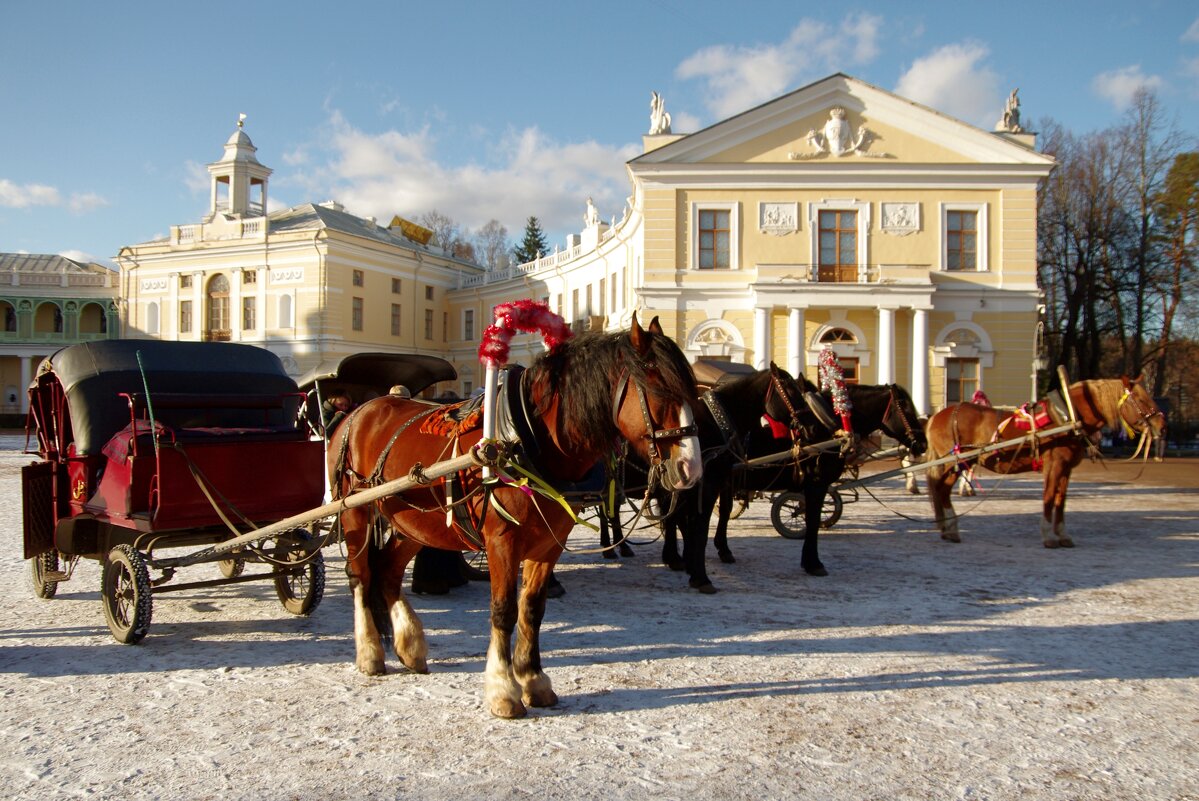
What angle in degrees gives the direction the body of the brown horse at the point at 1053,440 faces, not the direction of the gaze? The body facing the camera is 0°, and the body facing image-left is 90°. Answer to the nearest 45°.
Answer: approximately 270°

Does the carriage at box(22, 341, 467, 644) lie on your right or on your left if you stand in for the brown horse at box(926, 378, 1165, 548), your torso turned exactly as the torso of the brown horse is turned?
on your right

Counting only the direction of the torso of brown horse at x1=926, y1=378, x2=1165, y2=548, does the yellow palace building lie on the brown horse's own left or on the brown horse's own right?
on the brown horse's own left

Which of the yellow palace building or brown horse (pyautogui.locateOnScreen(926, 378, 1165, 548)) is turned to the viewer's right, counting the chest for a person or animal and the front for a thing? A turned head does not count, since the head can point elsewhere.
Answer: the brown horse

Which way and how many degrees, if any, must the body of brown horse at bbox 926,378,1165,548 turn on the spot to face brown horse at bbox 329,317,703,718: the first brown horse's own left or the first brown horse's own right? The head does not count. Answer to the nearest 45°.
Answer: approximately 90° to the first brown horse's own right

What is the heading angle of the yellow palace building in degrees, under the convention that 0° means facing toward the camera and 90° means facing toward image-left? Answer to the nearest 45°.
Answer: approximately 0°

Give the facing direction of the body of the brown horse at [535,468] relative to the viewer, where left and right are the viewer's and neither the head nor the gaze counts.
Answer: facing the viewer and to the right of the viewer

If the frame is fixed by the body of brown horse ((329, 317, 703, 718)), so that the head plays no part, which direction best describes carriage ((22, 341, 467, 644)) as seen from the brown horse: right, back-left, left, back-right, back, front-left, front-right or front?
back

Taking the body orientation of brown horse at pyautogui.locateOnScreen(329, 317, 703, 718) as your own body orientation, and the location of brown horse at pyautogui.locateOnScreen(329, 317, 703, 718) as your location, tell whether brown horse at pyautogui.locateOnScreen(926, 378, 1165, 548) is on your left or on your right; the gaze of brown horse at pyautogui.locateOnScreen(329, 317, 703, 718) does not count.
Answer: on your left

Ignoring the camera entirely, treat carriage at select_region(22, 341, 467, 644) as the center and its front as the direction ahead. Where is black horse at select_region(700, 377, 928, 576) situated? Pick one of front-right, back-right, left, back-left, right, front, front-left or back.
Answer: front-left

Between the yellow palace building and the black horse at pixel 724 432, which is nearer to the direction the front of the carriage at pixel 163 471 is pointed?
the black horse

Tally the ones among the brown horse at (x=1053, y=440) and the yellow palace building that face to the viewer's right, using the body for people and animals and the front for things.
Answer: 1

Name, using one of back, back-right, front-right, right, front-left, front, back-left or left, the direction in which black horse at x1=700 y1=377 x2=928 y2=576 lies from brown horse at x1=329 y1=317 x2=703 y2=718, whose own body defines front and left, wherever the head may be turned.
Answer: left

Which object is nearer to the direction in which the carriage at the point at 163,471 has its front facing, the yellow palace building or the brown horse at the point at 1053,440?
the brown horse
